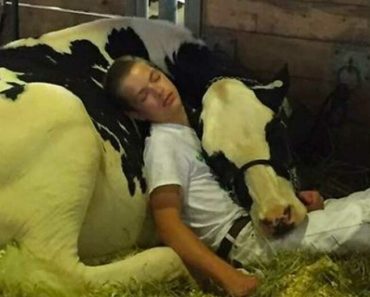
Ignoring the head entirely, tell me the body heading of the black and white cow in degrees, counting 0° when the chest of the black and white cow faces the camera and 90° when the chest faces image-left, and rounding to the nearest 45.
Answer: approximately 270°
